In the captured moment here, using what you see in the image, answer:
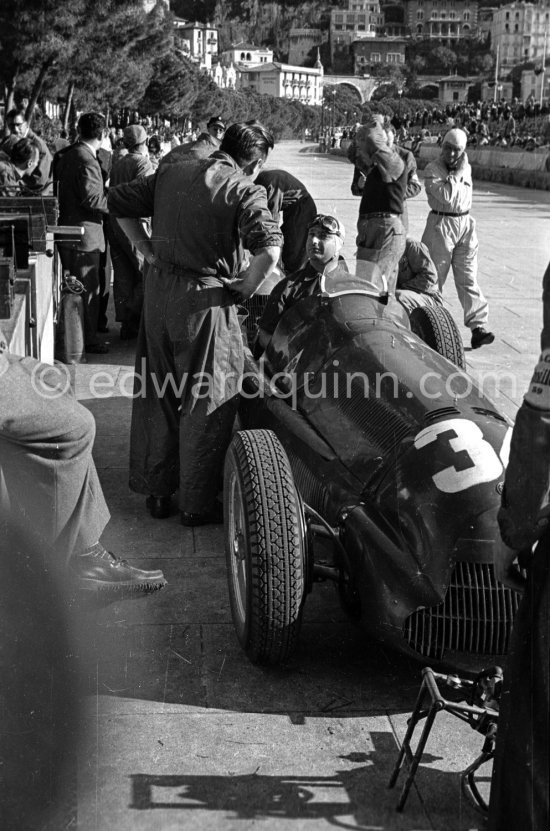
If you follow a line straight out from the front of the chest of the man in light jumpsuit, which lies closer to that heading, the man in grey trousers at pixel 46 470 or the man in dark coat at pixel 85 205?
the man in grey trousers

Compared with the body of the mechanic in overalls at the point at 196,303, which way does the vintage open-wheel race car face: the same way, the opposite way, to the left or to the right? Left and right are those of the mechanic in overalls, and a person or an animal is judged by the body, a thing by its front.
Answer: to the right

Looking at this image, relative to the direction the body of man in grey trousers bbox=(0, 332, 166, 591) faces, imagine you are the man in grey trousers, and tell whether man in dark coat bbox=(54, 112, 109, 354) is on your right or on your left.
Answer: on your left

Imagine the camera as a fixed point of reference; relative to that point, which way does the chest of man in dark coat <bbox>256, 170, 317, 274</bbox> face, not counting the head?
to the viewer's left

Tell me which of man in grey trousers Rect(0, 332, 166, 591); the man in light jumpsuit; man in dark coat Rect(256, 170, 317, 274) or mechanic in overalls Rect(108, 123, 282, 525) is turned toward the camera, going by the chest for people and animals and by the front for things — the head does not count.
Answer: the man in light jumpsuit

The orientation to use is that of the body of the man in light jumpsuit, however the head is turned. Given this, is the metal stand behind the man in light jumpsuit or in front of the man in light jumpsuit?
in front

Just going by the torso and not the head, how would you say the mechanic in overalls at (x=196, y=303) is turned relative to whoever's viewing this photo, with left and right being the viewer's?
facing away from the viewer and to the right of the viewer

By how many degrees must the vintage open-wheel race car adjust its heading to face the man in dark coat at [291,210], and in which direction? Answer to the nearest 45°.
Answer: approximately 135° to its left

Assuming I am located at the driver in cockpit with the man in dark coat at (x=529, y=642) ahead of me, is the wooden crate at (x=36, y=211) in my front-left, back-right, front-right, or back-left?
back-right

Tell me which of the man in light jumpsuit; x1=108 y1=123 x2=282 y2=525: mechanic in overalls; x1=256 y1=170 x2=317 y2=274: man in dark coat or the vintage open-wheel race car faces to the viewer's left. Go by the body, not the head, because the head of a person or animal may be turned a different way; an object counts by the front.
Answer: the man in dark coat

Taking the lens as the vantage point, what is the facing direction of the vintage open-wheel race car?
facing the viewer and to the right of the viewer

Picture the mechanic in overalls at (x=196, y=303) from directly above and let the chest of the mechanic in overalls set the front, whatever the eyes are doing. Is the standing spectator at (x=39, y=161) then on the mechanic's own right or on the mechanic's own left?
on the mechanic's own left

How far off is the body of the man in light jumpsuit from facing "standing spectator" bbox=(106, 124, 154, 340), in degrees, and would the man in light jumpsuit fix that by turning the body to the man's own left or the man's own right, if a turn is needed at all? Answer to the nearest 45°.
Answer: approximately 90° to the man's own right

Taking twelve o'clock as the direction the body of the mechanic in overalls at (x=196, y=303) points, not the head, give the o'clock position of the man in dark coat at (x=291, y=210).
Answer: The man in dark coat is roughly at 11 o'clock from the mechanic in overalls.
